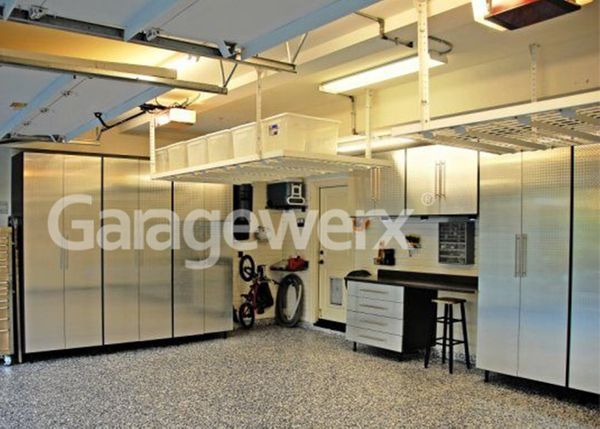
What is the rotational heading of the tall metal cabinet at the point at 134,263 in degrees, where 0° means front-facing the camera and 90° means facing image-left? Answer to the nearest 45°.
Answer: approximately 315°

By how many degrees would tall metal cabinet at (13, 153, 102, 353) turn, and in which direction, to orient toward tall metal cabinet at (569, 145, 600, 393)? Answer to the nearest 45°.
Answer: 0° — it already faces it

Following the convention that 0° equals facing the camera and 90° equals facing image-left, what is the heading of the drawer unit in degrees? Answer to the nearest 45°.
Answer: approximately 45°

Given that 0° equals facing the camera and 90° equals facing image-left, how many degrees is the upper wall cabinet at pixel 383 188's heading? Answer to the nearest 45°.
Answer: approximately 45°

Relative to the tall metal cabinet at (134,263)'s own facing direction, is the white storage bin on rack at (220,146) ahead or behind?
ahead

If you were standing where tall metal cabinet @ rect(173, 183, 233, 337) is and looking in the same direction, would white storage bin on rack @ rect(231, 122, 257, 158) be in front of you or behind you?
in front

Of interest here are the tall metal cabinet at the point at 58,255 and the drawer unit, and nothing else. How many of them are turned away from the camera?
0

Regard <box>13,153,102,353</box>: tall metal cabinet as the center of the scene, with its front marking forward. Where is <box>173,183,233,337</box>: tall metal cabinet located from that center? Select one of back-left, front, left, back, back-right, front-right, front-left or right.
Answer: front-left

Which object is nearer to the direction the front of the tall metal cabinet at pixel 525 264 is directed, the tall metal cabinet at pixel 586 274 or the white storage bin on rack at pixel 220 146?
the white storage bin on rack

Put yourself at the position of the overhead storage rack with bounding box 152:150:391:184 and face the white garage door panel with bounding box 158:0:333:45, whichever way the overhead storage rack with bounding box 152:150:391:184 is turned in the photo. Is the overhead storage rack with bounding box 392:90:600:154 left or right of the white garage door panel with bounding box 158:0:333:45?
left

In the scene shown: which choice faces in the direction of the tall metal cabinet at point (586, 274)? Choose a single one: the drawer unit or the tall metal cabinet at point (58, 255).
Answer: the tall metal cabinet at point (58, 255)

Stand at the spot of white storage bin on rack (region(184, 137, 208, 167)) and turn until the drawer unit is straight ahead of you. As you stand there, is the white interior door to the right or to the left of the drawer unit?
left

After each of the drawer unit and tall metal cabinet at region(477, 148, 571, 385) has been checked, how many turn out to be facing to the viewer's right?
0
